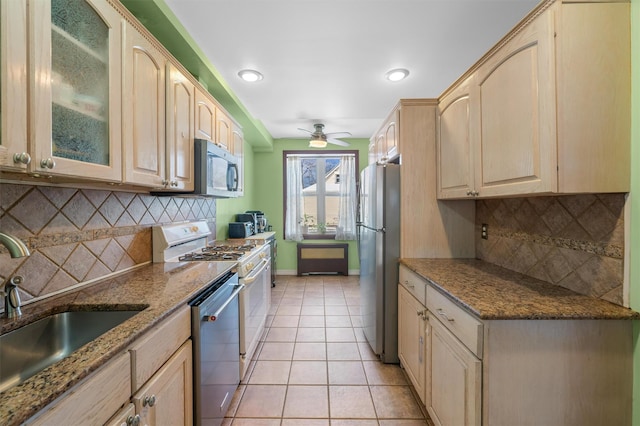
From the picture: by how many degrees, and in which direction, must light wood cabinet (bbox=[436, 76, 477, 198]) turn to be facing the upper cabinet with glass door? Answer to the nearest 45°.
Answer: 0° — it already faces it

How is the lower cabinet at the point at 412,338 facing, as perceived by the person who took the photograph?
facing to the left of the viewer

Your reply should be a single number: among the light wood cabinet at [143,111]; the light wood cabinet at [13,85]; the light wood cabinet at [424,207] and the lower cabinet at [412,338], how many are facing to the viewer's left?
2

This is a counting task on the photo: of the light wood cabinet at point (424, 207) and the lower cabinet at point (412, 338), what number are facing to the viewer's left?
2

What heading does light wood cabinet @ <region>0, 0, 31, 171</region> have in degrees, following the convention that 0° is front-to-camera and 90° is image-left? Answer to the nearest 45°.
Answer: approximately 315°

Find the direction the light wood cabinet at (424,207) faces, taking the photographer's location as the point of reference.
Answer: facing to the left of the viewer

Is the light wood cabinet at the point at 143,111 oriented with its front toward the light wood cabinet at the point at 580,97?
yes

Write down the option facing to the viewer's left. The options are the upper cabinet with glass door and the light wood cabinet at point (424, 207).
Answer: the light wood cabinet
